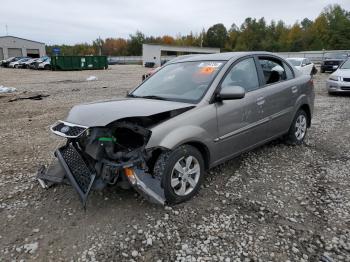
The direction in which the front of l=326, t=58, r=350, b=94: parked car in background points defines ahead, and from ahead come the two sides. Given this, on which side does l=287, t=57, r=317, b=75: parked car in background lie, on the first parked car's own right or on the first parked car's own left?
on the first parked car's own right

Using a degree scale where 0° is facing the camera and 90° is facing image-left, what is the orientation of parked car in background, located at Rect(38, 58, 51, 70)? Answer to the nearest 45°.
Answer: approximately 45°

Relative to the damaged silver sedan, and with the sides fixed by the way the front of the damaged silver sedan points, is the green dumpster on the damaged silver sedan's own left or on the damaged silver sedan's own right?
on the damaged silver sedan's own right

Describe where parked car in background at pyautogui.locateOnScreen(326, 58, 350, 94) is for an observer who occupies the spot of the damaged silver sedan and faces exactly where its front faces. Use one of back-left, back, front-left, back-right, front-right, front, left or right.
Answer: back

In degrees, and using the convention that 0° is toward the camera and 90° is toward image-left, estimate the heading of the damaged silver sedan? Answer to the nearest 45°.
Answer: approximately 45°

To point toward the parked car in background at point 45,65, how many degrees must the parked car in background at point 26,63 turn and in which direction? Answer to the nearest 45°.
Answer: approximately 45° to its left

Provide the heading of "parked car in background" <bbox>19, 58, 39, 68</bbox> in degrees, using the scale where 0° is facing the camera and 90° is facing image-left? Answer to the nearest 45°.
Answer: approximately 45°
